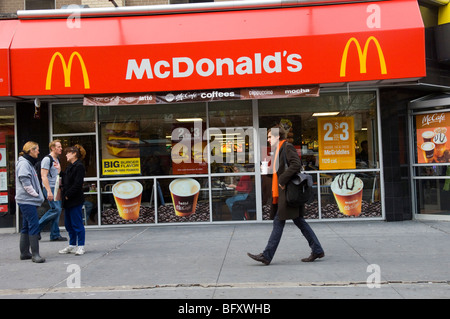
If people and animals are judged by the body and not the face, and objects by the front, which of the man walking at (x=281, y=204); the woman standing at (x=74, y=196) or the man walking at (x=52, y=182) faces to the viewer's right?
the man walking at (x=52, y=182)

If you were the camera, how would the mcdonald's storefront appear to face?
facing the viewer

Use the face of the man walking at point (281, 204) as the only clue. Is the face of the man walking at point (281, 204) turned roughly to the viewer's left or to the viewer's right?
to the viewer's left

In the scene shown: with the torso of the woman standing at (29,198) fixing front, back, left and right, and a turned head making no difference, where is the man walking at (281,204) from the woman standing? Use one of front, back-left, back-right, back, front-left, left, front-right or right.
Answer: front-right

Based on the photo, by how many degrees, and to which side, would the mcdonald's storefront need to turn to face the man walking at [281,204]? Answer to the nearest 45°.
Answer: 0° — it already faces them

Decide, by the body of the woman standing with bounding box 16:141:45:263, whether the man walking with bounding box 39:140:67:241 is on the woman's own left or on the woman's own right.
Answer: on the woman's own left

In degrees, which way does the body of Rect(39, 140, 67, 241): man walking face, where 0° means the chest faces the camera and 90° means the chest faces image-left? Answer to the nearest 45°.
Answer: approximately 270°

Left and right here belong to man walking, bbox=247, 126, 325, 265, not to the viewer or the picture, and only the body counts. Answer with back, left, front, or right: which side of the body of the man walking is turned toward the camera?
left

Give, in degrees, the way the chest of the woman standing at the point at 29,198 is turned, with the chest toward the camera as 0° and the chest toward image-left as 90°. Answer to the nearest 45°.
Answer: approximately 270°

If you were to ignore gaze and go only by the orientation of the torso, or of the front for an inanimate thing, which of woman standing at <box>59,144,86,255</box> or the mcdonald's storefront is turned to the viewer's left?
the woman standing

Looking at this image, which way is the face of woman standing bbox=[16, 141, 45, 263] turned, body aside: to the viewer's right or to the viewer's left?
to the viewer's right

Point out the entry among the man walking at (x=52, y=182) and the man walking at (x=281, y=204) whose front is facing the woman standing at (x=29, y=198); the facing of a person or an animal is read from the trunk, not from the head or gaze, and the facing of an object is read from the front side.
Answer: the man walking at (x=281, y=204)

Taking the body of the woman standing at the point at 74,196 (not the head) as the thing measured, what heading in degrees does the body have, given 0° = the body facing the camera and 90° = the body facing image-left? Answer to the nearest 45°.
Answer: approximately 90°

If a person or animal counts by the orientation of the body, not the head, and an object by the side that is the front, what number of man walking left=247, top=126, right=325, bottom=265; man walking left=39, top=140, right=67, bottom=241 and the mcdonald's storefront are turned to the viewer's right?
1
